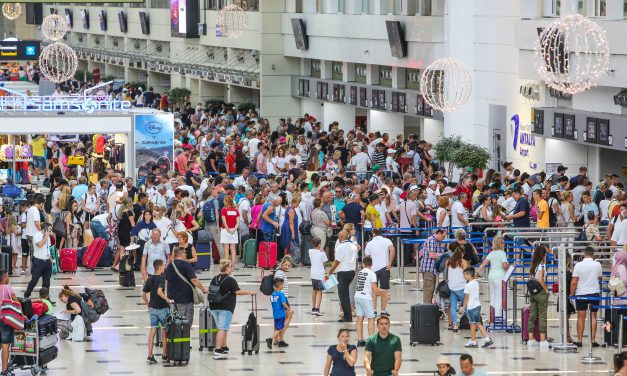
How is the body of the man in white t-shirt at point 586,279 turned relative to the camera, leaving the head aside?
away from the camera

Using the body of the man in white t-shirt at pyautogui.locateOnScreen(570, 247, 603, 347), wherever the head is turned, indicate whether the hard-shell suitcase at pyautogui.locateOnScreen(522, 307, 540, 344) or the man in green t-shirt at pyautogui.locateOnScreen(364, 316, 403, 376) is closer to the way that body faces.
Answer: the hard-shell suitcase

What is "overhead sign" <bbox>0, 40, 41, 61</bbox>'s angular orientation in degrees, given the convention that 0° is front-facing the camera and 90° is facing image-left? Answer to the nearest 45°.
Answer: approximately 0°

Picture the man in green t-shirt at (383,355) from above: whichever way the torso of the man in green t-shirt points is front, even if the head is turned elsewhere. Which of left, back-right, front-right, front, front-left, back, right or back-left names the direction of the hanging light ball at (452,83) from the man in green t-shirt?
back

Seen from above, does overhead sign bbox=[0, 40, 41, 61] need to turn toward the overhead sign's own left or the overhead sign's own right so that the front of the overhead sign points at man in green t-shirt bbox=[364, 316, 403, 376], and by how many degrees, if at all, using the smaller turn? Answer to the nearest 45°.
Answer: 0° — it already faces them

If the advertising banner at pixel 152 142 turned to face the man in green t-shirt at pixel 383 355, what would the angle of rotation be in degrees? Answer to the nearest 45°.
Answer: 0° — it already faces them

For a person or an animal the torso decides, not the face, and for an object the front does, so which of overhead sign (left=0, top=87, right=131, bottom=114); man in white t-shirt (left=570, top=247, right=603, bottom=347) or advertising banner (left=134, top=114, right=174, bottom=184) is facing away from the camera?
the man in white t-shirt

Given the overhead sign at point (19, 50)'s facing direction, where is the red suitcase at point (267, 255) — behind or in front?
in front
